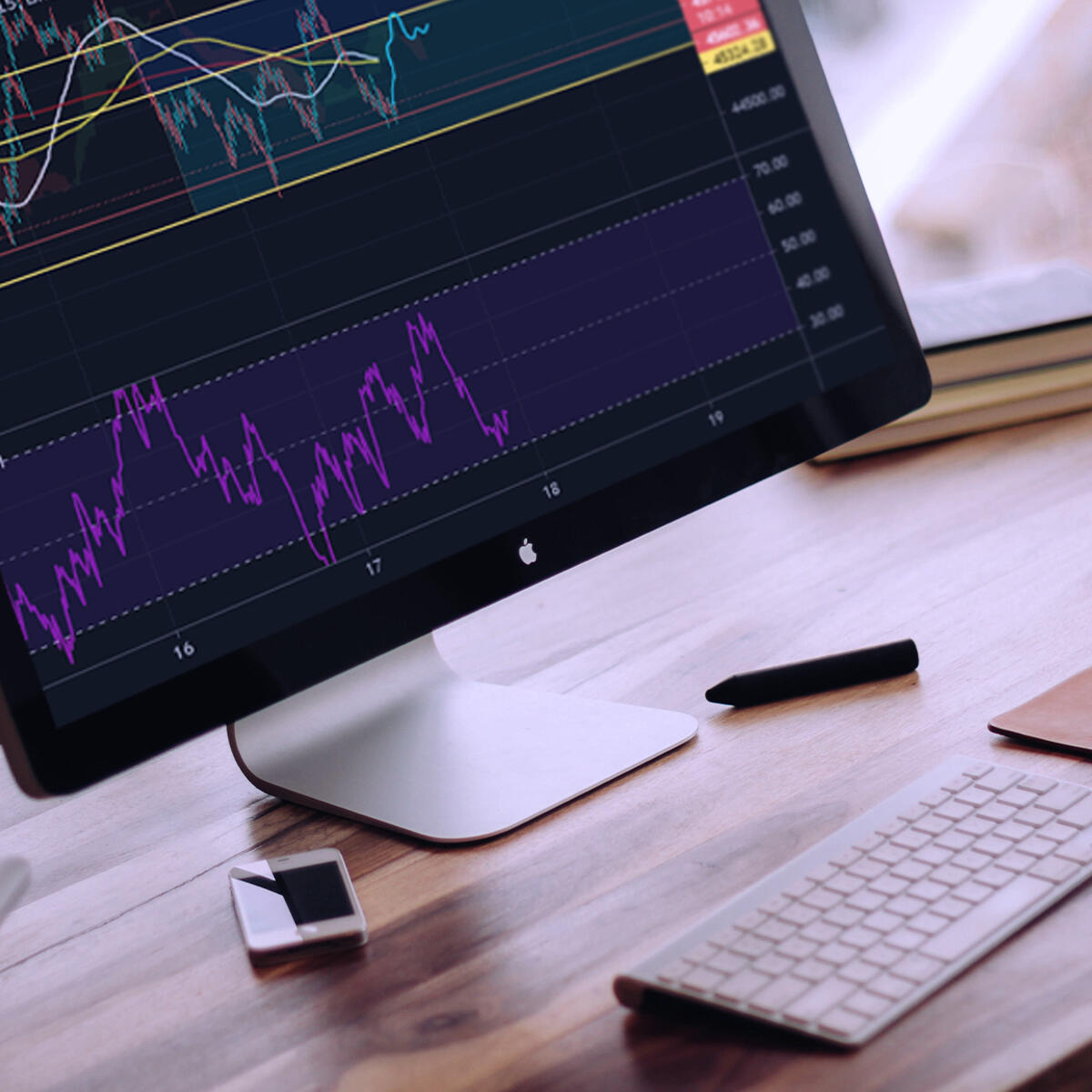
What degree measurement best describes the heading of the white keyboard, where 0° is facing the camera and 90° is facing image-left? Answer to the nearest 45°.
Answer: approximately 315°

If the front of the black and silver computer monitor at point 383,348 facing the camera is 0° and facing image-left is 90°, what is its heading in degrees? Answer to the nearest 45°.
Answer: approximately 315°

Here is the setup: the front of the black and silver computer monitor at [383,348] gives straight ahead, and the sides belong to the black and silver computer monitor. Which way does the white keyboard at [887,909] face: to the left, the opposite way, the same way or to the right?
the same way

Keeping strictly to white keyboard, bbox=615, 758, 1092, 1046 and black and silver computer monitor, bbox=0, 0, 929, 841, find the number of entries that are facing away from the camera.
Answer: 0
